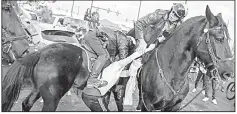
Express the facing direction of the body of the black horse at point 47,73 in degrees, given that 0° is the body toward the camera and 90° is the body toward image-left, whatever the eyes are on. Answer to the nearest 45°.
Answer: approximately 270°

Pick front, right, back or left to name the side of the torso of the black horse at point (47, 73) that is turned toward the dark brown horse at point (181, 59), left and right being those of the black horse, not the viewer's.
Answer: front

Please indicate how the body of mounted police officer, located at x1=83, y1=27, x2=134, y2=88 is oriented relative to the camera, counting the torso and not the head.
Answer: to the viewer's right

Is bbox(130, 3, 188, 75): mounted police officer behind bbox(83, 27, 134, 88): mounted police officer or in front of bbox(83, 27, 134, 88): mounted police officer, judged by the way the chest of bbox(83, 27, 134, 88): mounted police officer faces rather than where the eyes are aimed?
in front

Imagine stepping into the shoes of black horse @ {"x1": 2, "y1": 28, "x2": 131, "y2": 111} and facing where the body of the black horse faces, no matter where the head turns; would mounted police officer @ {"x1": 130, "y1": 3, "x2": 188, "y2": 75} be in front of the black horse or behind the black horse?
in front

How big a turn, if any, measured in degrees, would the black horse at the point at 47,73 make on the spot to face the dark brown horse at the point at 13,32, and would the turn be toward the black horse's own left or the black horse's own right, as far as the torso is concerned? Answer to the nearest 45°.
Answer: approximately 135° to the black horse's own left

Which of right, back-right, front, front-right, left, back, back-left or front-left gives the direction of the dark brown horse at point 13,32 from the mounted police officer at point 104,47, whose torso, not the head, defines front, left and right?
back

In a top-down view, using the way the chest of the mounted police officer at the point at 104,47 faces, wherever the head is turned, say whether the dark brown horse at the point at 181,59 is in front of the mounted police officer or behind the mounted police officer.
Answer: in front
